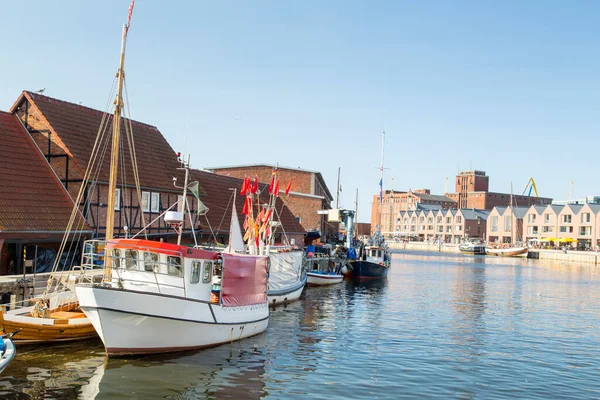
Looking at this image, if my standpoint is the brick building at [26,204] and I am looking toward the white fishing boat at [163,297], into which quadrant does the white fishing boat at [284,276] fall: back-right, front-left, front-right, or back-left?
front-left

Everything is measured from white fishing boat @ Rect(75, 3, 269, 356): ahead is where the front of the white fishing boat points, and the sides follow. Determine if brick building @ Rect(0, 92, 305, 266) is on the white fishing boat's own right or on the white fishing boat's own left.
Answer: on the white fishing boat's own right

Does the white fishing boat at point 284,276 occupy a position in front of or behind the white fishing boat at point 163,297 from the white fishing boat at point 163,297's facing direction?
behind

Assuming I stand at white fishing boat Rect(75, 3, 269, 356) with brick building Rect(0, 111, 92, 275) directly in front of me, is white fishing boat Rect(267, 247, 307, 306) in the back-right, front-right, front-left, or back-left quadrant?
front-right

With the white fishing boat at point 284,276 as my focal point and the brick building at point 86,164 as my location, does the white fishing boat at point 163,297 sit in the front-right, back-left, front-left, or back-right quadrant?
front-right
